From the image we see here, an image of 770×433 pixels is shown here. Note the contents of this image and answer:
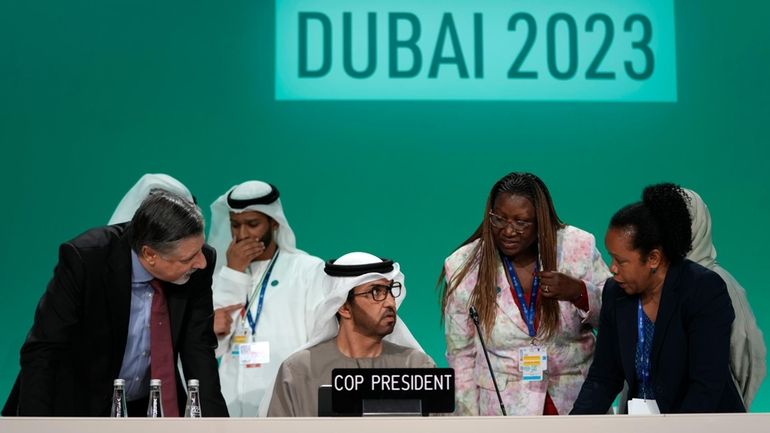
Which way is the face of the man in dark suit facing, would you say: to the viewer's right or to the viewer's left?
to the viewer's right

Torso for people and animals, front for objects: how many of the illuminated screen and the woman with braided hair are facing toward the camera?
2

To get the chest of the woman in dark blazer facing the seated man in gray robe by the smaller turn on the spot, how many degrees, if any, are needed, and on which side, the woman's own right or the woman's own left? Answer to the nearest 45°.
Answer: approximately 45° to the woman's own right

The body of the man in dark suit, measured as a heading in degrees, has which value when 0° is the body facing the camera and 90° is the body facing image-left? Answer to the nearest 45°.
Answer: approximately 315°

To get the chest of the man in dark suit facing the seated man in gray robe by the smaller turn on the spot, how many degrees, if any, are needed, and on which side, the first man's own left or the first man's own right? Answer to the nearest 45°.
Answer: approximately 45° to the first man's own left
